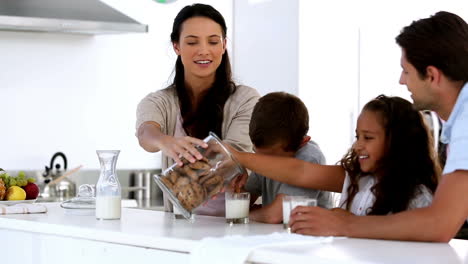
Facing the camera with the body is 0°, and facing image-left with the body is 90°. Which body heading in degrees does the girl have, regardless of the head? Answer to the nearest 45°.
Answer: approximately 45°

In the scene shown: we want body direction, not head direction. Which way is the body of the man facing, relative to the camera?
to the viewer's left

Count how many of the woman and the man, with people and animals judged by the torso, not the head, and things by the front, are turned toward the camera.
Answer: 1

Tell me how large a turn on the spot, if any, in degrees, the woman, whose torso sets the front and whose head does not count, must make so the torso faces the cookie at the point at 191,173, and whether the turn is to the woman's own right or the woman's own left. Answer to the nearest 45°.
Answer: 0° — they already face it

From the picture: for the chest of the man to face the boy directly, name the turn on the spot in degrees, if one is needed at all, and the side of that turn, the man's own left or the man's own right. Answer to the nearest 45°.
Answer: approximately 45° to the man's own right

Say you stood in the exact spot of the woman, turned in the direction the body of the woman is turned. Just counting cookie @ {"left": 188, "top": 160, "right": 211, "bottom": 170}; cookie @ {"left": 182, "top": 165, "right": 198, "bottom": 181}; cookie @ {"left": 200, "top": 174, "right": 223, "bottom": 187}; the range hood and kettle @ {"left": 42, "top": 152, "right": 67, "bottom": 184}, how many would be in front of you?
3
